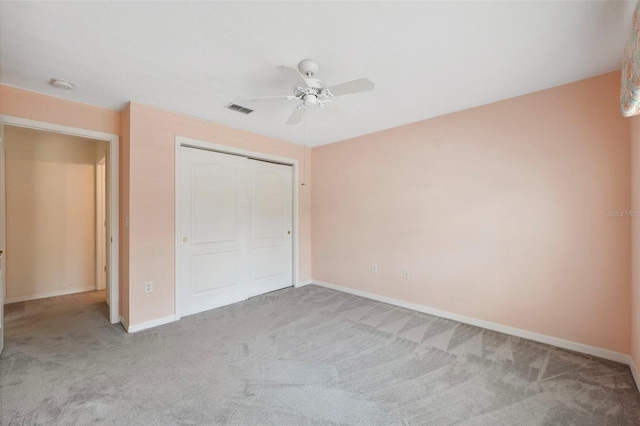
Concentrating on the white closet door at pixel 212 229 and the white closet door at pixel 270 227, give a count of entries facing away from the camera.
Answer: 0

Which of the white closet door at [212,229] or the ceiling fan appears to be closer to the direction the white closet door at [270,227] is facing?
the ceiling fan

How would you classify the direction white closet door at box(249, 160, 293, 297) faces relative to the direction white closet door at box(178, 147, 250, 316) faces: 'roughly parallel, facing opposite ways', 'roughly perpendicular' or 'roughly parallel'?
roughly parallel

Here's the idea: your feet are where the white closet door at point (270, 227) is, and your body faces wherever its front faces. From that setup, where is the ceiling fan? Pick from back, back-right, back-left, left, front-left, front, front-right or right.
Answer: front-right

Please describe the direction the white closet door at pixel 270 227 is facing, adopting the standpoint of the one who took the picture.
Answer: facing the viewer and to the right of the viewer

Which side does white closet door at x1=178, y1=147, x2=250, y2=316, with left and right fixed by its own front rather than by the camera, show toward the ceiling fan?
front

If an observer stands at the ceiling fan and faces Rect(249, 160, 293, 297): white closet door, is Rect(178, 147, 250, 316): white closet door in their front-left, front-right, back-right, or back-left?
front-left

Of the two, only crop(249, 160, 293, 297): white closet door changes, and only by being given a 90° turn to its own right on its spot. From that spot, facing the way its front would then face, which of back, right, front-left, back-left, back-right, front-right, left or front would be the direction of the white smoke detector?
front

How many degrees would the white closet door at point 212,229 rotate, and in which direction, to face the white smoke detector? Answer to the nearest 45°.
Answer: approximately 90° to its right

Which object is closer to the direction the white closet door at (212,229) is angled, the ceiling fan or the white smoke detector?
the ceiling fan

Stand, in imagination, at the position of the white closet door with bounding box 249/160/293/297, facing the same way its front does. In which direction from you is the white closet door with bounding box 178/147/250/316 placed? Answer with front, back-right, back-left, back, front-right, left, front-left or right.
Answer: right

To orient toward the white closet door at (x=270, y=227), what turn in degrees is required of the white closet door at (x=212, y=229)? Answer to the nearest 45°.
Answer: approximately 90° to its left
